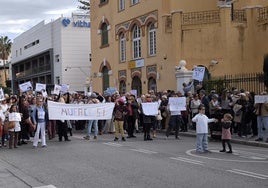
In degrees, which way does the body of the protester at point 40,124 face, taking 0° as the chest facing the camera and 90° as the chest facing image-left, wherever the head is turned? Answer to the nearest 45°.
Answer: approximately 0°

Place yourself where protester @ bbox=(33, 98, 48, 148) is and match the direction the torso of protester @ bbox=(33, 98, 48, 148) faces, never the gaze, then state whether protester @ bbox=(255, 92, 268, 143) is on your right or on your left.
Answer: on your left

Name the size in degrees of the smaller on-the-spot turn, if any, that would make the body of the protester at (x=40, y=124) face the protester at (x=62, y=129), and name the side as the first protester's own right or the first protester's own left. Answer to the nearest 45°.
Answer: approximately 135° to the first protester's own left

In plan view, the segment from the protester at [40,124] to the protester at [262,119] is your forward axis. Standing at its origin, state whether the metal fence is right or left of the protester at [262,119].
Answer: left

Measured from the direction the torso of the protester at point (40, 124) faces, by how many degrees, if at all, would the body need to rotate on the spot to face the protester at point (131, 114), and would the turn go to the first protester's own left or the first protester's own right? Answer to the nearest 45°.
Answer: approximately 135° to the first protester's own left

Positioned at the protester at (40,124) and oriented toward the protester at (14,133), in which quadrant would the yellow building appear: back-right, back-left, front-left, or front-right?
back-right

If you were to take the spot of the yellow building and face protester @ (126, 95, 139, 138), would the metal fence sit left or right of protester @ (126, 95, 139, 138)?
left

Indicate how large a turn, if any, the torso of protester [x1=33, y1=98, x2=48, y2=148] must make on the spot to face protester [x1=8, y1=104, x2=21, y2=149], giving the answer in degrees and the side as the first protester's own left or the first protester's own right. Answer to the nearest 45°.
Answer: approximately 90° to the first protester's own right

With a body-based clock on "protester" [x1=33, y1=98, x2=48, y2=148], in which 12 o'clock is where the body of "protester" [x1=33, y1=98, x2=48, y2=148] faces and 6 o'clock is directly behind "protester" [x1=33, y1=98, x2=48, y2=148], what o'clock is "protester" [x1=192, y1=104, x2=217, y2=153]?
"protester" [x1=192, y1=104, x2=217, y2=153] is roughly at 10 o'clock from "protester" [x1=33, y1=98, x2=48, y2=148].

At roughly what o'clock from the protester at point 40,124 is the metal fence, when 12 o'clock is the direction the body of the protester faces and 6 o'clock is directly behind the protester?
The metal fence is roughly at 8 o'clock from the protester.
